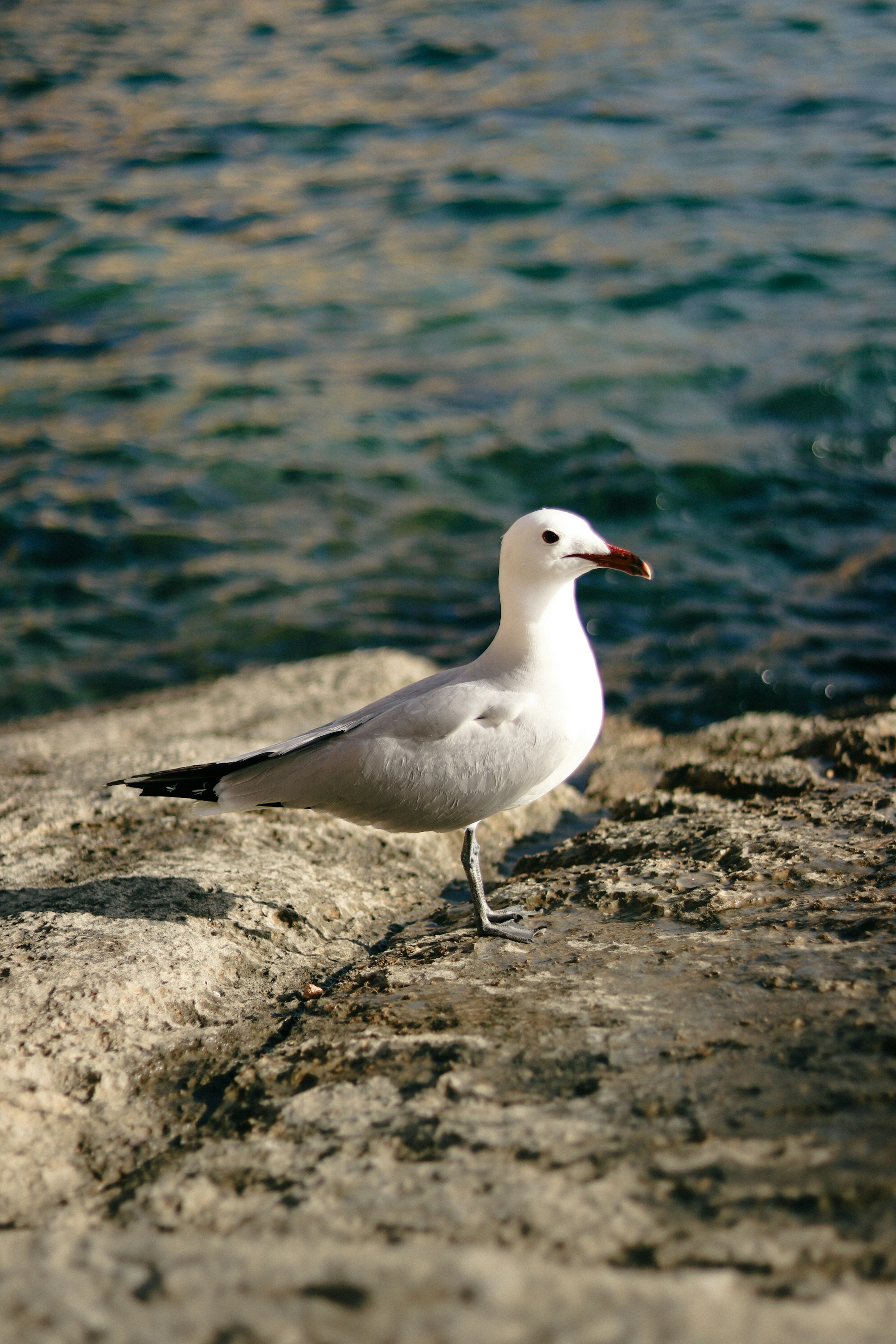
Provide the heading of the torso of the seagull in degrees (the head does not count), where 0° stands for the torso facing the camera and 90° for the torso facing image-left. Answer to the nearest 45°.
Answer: approximately 270°
